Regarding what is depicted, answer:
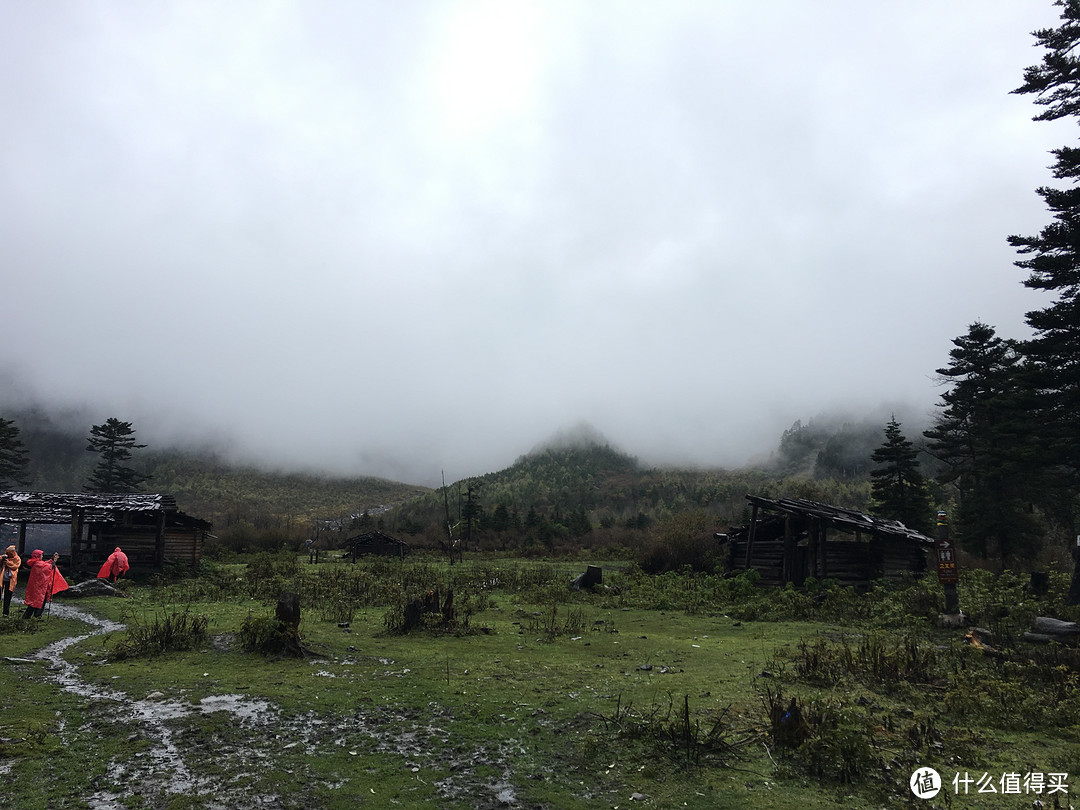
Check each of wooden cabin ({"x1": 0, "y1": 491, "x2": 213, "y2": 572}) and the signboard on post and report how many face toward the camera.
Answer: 2

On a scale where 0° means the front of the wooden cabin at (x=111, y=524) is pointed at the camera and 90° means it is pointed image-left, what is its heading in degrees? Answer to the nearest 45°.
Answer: approximately 0°

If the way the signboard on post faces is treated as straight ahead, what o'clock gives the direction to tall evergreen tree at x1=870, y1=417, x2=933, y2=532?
The tall evergreen tree is roughly at 6 o'clock from the signboard on post.

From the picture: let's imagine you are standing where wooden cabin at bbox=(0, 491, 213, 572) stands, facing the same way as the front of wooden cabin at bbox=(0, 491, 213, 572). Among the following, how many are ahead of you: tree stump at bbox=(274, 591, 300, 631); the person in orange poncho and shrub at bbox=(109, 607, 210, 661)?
3

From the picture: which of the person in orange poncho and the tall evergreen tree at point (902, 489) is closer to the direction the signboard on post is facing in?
the person in orange poncho

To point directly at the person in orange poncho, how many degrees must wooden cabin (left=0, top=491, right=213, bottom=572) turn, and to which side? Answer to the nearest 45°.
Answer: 0° — it already faces them

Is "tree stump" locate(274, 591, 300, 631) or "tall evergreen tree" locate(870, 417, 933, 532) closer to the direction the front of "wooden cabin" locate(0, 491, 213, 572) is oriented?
the tree stump

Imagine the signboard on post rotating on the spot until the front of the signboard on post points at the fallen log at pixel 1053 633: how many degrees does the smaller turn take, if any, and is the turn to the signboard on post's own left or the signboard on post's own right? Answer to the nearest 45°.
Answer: approximately 45° to the signboard on post's own left

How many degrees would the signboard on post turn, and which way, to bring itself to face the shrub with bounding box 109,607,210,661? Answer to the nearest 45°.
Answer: approximately 45° to its right

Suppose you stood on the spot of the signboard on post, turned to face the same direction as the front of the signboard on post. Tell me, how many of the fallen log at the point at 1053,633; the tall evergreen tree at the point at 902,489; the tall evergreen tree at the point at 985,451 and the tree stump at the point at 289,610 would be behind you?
2

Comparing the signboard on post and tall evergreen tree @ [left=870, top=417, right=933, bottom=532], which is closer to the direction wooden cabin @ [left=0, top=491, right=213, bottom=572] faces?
the signboard on post

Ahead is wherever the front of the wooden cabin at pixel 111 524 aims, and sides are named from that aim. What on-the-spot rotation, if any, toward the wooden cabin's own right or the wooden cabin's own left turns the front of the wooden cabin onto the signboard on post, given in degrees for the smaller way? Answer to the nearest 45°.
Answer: approximately 45° to the wooden cabin's own left
